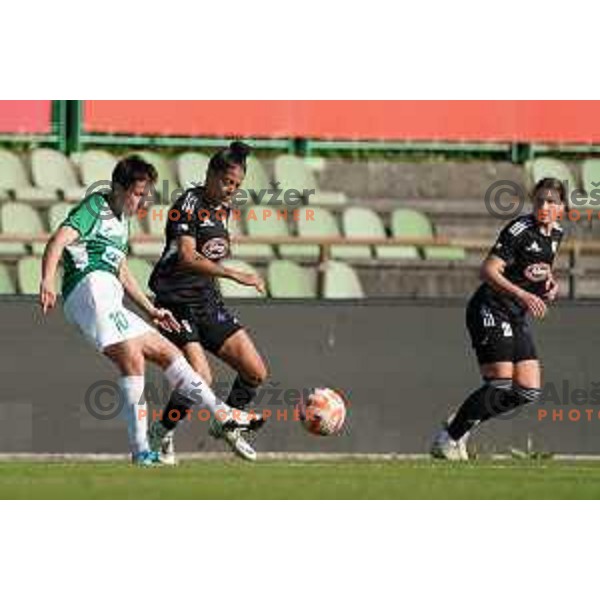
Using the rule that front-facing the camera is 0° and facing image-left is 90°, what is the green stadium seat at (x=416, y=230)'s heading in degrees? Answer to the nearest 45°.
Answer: approximately 315°

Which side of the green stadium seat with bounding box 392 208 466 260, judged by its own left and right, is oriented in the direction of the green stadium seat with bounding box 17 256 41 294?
right

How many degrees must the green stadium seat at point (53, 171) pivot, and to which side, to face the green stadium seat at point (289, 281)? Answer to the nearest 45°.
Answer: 0° — it already faces it

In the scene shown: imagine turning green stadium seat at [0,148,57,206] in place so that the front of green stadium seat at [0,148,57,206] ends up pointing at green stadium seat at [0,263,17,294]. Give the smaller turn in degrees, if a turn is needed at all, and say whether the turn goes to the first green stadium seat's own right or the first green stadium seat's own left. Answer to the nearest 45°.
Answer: approximately 45° to the first green stadium seat's own right

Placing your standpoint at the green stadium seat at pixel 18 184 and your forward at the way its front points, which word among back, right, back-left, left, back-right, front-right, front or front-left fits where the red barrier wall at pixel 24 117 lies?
back-left

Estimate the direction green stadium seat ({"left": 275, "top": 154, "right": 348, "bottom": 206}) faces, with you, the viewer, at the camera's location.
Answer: facing the viewer and to the right of the viewer

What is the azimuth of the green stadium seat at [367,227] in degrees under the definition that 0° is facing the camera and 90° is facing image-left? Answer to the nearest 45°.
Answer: approximately 315°

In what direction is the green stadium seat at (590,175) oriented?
toward the camera

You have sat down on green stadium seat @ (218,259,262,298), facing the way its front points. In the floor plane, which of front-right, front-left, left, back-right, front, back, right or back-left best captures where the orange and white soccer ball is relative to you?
front-right
